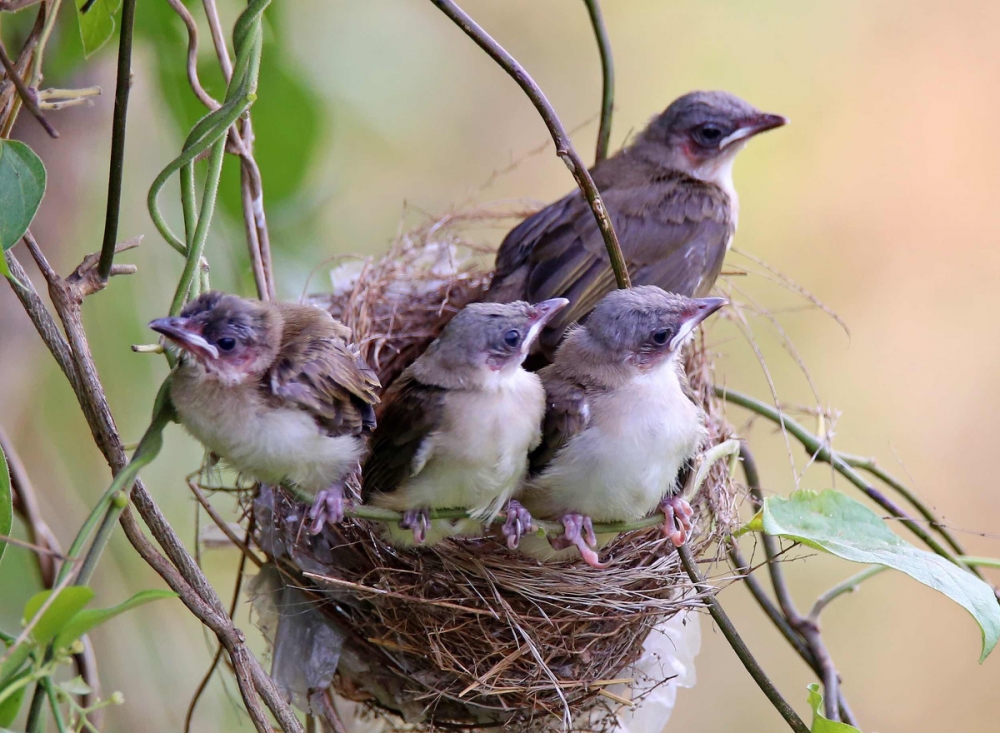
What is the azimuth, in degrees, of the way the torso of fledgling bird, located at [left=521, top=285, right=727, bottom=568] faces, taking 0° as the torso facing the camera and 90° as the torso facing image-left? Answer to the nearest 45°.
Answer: approximately 315°

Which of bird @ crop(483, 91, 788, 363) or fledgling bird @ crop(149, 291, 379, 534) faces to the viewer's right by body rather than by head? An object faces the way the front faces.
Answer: the bird

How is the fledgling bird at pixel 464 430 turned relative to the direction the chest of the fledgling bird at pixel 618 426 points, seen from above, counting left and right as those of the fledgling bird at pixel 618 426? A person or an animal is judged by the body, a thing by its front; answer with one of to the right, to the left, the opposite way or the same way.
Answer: the same way

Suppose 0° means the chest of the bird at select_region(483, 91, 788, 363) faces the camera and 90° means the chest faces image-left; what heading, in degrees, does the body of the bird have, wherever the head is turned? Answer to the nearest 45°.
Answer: approximately 270°

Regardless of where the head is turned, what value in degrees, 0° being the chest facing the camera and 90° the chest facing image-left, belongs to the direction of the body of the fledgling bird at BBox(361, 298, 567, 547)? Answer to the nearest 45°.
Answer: approximately 315°

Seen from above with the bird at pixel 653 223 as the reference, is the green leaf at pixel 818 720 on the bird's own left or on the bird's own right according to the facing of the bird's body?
on the bird's own right

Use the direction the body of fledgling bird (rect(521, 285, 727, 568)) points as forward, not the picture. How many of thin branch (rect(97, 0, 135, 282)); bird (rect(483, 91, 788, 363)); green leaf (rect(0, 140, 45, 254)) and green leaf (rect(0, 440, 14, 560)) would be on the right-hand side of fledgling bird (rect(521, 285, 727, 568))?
3

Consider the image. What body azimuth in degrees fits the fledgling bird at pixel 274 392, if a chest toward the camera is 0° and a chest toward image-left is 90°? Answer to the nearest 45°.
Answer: approximately 45°

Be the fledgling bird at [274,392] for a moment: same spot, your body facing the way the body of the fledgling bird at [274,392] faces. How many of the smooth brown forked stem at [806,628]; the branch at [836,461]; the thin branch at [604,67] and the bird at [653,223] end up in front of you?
0
